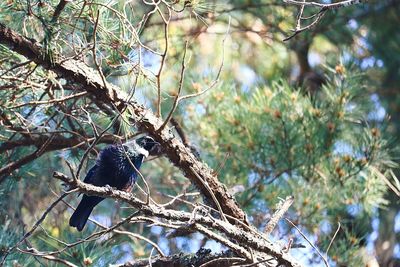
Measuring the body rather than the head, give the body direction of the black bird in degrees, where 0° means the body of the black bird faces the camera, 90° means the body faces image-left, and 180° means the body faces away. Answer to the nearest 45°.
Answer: approximately 270°
